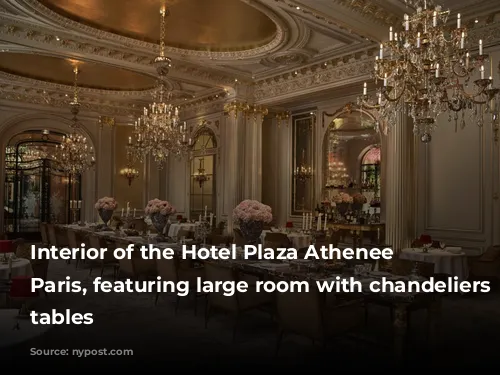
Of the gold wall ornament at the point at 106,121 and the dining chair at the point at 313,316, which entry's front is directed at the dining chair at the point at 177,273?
the gold wall ornament

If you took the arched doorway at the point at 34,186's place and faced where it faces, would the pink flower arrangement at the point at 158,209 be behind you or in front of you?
in front

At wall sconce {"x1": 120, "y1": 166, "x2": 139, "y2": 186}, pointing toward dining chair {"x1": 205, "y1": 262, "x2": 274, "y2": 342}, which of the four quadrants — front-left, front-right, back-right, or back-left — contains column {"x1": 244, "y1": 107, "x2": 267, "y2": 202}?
front-left

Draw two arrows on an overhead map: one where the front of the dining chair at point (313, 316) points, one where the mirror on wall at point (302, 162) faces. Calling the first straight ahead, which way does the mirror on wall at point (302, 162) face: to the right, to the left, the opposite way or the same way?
the opposite way

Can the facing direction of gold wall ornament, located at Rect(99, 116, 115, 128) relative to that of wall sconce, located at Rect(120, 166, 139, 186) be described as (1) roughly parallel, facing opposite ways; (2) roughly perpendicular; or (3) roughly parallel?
roughly parallel

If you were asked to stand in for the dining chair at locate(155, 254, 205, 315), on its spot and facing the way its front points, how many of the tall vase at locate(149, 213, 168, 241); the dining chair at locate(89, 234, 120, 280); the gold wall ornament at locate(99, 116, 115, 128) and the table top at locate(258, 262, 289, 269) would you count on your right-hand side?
1

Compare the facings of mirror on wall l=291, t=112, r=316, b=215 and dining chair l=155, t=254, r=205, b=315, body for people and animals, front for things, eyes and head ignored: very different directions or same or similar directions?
very different directions

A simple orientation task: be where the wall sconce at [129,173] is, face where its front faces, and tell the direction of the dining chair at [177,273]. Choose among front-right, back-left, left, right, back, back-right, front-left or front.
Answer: front

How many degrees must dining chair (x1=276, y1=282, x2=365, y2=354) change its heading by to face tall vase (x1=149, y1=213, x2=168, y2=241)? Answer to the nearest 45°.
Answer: approximately 90° to its left

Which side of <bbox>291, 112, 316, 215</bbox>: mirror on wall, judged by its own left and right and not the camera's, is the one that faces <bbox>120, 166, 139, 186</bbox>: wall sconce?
right

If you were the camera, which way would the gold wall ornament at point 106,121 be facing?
facing the viewer

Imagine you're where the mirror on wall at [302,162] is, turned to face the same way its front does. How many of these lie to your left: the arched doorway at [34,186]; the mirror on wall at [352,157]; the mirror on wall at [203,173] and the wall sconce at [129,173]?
1
